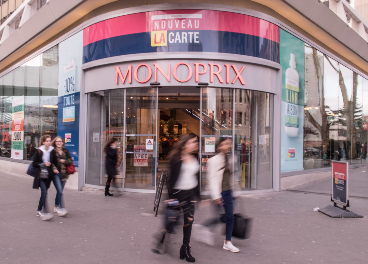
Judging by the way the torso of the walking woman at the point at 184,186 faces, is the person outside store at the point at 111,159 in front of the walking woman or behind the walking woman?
behind

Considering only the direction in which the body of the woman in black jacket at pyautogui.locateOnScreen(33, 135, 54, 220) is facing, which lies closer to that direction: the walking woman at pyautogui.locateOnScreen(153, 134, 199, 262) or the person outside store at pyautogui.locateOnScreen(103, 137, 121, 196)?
the walking woman

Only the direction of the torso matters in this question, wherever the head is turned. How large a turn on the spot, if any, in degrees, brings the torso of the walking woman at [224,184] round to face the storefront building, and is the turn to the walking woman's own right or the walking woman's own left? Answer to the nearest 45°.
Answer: approximately 135° to the walking woman's own left

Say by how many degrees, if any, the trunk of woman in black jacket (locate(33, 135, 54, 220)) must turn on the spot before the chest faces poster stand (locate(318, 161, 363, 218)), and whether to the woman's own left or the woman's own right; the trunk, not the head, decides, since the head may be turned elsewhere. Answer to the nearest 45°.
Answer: approximately 45° to the woman's own left

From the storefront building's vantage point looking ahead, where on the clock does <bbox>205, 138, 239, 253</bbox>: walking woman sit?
The walking woman is roughly at 12 o'clock from the storefront building.

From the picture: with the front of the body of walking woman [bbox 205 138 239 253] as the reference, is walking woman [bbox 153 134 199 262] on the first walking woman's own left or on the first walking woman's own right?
on the first walking woman's own right

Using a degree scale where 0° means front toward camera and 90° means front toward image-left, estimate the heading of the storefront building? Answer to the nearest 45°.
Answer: approximately 0°
